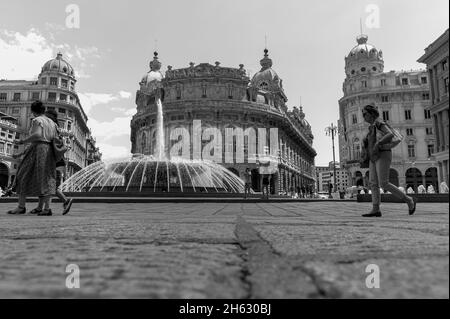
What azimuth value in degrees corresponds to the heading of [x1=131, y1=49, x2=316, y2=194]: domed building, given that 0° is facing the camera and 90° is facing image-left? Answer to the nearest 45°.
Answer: approximately 0°

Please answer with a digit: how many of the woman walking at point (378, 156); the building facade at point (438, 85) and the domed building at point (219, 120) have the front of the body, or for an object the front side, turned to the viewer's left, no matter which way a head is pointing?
2

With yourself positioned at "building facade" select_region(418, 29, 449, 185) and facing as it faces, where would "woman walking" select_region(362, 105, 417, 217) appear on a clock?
The woman walking is roughly at 9 o'clock from the building facade.

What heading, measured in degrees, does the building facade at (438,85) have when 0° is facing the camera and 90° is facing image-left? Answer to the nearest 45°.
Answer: approximately 90°

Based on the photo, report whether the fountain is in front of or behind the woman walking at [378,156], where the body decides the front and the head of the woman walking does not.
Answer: in front

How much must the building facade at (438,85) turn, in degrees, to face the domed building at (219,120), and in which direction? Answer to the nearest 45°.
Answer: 0° — it already faces it

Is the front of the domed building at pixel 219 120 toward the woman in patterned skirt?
yes

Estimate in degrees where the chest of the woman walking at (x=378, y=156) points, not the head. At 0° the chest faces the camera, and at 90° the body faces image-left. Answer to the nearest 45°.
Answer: approximately 90°

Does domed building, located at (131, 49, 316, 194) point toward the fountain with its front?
yes

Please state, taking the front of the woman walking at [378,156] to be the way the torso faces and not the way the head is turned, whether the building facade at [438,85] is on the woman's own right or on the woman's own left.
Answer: on the woman's own right
